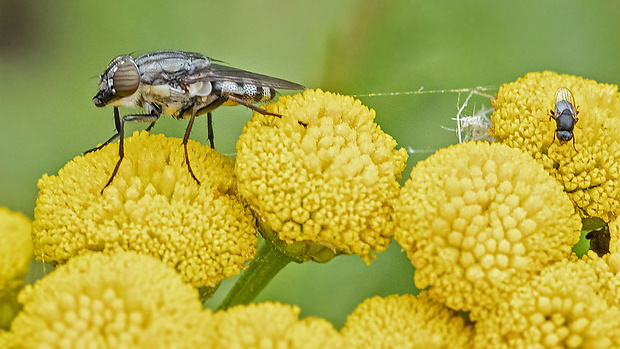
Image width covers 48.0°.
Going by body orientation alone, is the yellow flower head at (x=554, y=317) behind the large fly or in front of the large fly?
behind

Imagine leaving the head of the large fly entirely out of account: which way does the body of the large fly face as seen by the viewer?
to the viewer's left

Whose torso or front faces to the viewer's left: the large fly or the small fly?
the large fly

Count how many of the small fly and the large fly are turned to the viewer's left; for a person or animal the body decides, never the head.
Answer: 1
